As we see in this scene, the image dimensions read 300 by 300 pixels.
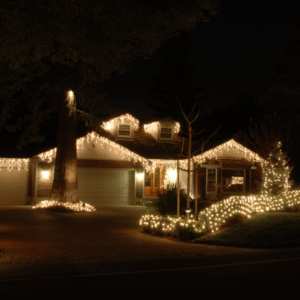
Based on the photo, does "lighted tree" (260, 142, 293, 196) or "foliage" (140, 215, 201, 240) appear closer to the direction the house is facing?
the foliage

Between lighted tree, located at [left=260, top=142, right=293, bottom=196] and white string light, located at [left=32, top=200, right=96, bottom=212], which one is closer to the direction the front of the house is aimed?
the white string light

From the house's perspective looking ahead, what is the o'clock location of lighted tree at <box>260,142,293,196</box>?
The lighted tree is roughly at 10 o'clock from the house.

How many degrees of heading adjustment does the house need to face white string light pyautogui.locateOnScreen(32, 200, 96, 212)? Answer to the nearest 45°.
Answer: approximately 45° to its right

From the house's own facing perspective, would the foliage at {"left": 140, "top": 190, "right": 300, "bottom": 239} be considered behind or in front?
in front

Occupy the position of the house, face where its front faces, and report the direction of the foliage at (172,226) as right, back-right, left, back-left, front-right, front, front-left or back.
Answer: front

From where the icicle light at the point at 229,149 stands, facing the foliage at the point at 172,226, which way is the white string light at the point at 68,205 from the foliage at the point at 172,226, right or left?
right

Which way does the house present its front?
toward the camera

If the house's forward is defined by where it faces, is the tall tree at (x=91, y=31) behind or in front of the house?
in front
